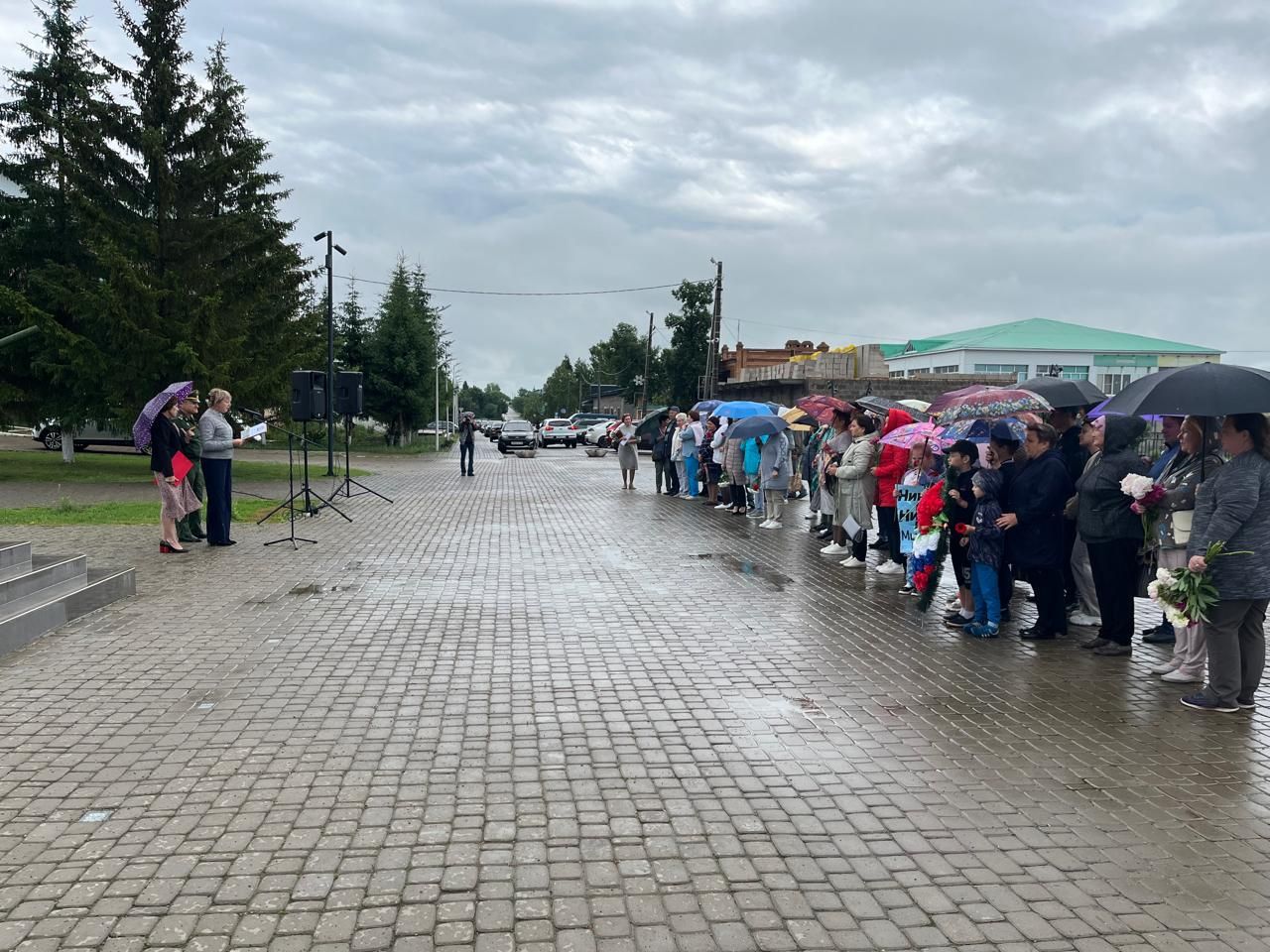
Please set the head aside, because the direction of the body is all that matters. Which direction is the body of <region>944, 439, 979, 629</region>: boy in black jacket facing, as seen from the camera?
to the viewer's left

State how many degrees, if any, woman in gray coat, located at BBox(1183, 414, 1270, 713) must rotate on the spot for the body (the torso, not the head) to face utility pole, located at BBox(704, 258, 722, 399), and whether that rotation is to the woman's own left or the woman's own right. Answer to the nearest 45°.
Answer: approximately 45° to the woman's own right

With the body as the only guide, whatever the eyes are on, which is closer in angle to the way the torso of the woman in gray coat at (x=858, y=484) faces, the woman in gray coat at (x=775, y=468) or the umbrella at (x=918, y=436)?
the woman in gray coat

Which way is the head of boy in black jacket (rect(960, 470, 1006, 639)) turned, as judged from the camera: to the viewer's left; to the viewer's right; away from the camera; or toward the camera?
to the viewer's left

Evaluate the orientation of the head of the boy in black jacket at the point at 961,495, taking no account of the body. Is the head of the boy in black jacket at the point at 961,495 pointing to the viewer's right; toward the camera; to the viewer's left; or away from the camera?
to the viewer's left

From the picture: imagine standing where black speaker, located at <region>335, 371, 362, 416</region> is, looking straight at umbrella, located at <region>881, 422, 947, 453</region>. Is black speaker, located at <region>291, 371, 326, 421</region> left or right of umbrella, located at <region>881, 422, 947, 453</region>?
right

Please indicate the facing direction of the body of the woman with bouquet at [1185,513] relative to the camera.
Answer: to the viewer's left

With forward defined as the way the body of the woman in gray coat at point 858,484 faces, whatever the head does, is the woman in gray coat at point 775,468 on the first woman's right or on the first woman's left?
on the first woman's right

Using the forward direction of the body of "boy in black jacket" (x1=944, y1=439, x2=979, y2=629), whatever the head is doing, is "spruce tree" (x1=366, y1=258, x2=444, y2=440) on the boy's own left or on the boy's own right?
on the boy's own right

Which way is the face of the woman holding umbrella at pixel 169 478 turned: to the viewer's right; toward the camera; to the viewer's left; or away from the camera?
to the viewer's right

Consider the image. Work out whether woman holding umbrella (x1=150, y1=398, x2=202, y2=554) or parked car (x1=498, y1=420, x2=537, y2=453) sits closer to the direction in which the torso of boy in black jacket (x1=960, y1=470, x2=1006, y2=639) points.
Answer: the woman holding umbrella

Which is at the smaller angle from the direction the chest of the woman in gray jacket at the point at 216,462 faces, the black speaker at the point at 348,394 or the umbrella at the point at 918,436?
the umbrella

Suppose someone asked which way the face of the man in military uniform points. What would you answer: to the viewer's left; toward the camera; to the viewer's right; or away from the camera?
to the viewer's right

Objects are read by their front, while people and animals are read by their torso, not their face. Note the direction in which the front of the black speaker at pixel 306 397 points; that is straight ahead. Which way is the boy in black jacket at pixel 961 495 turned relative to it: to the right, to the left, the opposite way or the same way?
the opposite way

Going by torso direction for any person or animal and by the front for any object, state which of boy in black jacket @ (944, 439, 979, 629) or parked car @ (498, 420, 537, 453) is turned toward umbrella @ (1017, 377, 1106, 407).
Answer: the parked car

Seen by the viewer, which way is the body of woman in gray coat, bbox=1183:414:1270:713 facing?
to the viewer's left

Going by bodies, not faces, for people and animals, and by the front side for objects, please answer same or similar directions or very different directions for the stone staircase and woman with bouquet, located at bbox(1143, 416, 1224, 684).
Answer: very different directions

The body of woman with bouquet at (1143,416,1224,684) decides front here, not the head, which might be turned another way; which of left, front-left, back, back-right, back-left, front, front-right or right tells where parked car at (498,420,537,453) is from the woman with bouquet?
front-right

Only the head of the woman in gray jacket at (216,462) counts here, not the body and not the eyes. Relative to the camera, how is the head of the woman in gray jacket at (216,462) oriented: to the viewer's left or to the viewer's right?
to the viewer's right

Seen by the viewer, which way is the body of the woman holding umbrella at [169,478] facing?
to the viewer's right
